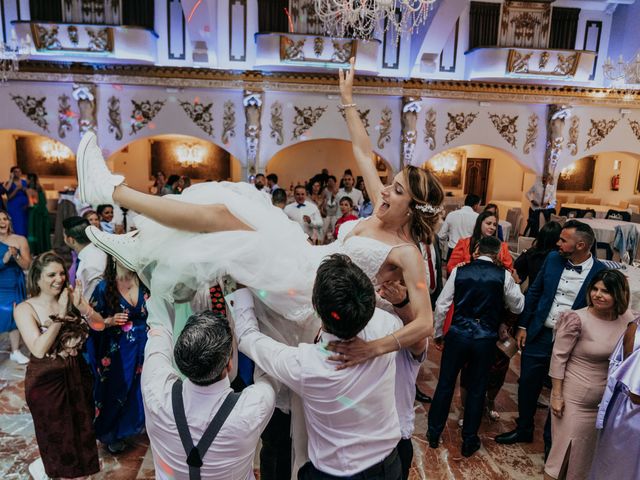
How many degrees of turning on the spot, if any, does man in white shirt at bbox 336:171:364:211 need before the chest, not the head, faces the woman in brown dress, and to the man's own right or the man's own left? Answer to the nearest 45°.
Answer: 0° — they already face them

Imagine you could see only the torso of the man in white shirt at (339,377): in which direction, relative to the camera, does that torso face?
away from the camera

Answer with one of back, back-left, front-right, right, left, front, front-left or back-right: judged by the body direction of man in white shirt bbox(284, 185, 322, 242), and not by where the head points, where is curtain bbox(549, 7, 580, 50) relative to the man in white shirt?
back-left

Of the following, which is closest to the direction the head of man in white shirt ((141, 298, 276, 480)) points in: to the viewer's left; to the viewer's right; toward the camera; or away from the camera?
away from the camera

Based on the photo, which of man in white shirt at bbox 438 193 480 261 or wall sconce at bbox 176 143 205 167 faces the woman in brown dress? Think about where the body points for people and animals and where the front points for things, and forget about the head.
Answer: the wall sconce

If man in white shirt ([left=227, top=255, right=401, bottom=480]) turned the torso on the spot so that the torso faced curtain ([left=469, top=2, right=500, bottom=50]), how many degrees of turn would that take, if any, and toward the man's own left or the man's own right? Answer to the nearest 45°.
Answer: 0° — they already face it

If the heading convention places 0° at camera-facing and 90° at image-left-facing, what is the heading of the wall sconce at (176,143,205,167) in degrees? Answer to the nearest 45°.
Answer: approximately 0°

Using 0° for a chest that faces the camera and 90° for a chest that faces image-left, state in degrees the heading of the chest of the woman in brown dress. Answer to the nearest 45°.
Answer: approximately 315°

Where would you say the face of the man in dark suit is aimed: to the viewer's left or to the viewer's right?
to the viewer's left

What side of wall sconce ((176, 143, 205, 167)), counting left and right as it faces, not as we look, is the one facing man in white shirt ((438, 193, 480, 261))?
front

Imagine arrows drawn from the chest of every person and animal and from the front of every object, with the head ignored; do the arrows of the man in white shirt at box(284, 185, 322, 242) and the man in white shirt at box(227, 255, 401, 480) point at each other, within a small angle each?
yes

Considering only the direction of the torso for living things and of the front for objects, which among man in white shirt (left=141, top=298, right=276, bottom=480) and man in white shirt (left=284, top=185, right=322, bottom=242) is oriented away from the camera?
man in white shirt (left=141, top=298, right=276, bottom=480)

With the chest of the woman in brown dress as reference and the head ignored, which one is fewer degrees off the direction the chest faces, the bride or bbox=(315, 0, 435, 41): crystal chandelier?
the bride

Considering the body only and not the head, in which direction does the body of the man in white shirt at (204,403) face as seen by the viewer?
away from the camera

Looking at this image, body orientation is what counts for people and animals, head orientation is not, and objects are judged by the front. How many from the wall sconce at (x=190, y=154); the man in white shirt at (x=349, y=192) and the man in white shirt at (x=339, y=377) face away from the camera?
1

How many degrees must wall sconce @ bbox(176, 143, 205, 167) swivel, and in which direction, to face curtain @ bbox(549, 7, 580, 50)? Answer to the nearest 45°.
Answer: approximately 45° to its left
